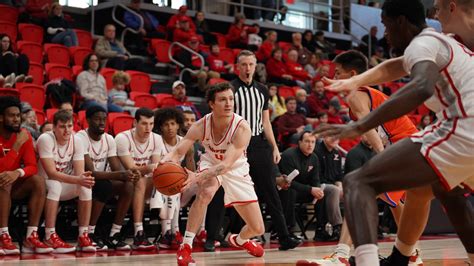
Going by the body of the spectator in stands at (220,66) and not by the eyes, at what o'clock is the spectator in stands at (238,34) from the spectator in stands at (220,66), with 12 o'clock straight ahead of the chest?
the spectator in stands at (238,34) is roughly at 8 o'clock from the spectator in stands at (220,66).

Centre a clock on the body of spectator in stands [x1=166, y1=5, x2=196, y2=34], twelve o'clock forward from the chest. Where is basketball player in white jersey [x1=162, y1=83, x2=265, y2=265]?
The basketball player in white jersey is roughly at 12 o'clock from the spectator in stands.

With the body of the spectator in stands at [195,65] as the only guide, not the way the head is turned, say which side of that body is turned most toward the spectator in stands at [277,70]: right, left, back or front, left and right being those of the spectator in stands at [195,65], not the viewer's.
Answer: left

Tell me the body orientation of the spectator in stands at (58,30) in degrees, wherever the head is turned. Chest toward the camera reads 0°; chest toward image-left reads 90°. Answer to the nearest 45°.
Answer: approximately 315°

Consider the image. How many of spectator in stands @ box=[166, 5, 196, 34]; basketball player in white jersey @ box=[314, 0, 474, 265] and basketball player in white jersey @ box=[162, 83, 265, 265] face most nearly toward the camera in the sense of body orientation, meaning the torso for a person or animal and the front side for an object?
2

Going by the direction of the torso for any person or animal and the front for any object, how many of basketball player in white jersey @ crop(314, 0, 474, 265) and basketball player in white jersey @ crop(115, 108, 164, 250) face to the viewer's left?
1

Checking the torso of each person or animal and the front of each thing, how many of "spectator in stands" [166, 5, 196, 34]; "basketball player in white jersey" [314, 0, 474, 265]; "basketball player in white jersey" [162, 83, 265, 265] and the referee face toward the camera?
3

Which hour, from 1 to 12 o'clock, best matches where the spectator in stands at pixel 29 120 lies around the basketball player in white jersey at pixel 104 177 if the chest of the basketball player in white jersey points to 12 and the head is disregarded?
The spectator in stands is roughly at 6 o'clock from the basketball player in white jersey.

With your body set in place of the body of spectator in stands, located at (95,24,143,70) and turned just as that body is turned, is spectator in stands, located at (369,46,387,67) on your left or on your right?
on your left

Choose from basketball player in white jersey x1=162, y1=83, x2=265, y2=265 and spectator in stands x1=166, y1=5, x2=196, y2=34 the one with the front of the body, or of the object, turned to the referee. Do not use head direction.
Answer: the spectator in stands
